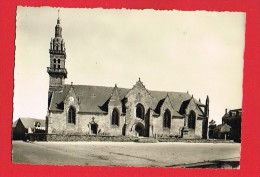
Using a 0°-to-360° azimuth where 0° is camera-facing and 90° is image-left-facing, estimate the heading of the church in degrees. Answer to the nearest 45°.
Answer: approximately 0°
